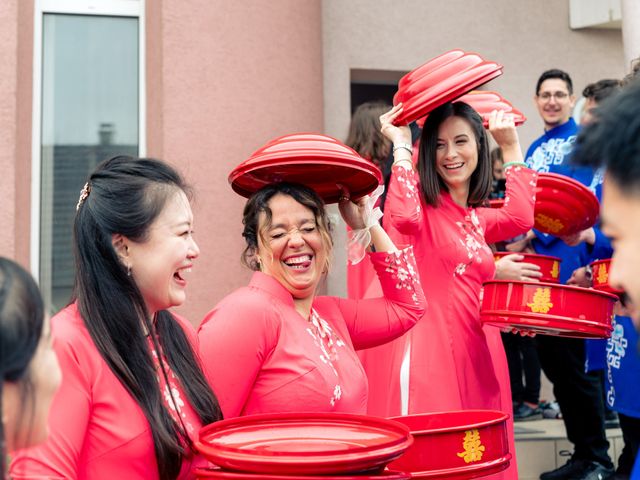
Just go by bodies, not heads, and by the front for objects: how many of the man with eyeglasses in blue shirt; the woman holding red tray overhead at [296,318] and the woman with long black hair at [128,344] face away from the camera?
0

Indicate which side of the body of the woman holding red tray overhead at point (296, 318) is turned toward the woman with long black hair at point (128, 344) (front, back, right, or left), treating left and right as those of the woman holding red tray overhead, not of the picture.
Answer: right

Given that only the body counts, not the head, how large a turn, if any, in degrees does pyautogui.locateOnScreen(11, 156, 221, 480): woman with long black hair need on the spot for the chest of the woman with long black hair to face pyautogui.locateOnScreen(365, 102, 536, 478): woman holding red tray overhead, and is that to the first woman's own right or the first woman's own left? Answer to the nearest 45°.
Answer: approximately 90° to the first woman's own left

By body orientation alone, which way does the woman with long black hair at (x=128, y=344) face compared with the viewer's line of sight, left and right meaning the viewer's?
facing the viewer and to the right of the viewer

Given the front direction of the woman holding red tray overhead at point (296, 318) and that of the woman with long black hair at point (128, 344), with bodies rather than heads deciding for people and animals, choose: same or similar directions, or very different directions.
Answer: same or similar directions

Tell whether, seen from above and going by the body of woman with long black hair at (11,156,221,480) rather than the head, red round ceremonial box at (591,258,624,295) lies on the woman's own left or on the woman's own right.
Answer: on the woman's own left

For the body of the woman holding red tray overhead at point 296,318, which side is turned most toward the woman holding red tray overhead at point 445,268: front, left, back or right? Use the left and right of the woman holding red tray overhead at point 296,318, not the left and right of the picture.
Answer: left

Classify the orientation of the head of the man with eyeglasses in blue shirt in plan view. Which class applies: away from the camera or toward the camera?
toward the camera

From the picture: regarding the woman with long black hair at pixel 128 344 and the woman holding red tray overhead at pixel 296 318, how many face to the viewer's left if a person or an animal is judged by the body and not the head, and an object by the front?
0

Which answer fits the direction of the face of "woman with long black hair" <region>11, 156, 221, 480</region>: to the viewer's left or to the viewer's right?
to the viewer's right

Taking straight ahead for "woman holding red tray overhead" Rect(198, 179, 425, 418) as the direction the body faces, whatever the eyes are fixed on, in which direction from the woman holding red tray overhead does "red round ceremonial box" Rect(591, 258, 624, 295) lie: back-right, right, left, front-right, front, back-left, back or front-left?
left

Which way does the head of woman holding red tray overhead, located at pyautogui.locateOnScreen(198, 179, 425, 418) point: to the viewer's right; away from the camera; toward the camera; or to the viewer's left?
toward the camera

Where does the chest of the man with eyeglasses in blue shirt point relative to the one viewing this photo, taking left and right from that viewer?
facing the viewer and to the left of the viewer

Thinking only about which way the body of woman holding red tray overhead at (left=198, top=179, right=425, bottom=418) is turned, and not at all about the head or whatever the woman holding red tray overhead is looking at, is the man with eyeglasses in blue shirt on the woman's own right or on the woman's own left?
on the woman's own left
